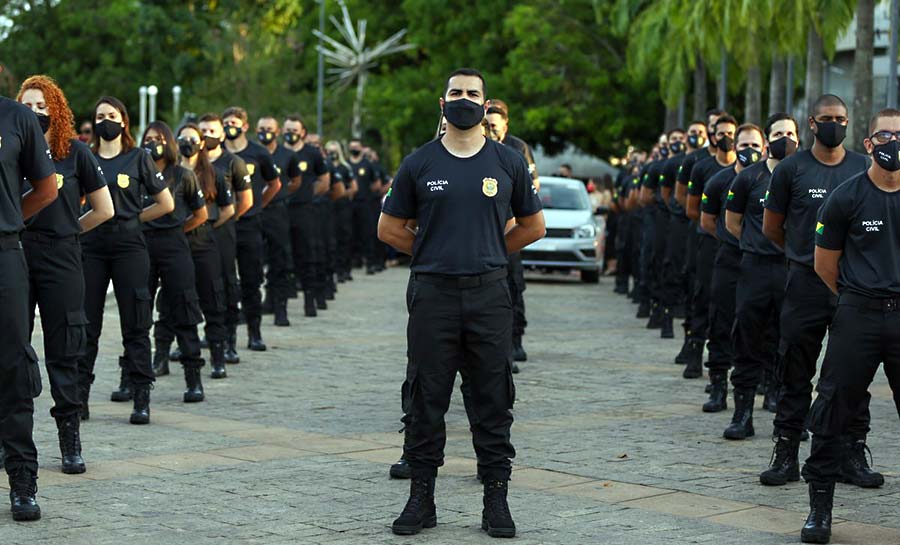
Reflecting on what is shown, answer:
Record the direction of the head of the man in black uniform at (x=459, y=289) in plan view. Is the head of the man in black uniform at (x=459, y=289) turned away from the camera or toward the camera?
toward the camera

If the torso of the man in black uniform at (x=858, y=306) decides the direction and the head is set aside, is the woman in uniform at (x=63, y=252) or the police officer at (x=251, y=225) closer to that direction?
the woman in uniform

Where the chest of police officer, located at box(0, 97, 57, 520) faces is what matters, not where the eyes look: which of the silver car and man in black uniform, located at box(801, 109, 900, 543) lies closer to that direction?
the man in black uniform

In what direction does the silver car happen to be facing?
toward the camera

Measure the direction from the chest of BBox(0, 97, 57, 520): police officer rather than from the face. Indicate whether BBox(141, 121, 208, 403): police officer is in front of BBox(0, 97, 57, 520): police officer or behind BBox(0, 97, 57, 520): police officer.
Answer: behind

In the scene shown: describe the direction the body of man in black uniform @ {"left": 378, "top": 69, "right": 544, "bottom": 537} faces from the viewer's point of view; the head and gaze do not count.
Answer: toward the camera

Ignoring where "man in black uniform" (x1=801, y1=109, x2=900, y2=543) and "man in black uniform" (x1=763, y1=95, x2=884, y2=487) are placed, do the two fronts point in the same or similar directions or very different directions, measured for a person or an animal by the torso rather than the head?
same or similar directions

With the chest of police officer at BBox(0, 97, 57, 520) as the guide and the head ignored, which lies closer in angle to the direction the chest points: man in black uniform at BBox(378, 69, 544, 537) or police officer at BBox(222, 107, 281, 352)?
the man in black uniform

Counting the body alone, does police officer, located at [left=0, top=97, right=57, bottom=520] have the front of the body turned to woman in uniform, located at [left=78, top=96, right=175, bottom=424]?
no
